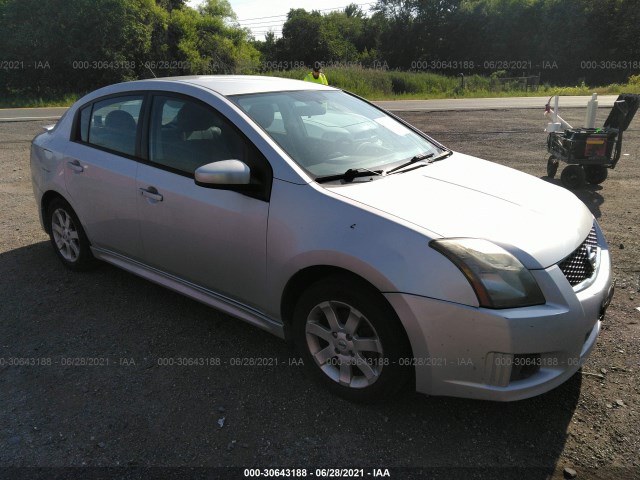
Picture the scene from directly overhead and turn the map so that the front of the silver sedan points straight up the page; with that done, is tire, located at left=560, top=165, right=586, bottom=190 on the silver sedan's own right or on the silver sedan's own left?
on the silver sedan's own left

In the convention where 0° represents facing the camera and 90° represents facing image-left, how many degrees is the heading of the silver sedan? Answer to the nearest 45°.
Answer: approximately 315°
